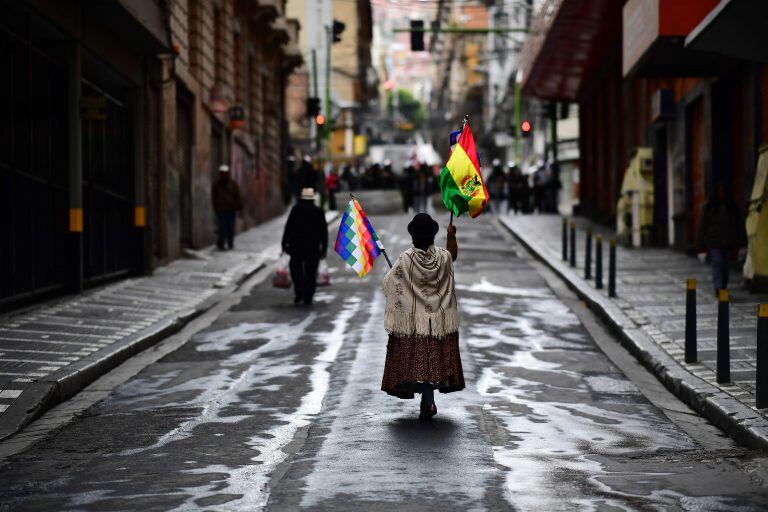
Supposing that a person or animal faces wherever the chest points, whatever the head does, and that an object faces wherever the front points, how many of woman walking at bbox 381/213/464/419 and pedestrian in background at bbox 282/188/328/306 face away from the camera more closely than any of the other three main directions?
2

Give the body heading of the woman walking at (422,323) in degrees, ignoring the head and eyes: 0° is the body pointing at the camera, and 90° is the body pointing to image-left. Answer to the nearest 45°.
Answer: approximately 180°

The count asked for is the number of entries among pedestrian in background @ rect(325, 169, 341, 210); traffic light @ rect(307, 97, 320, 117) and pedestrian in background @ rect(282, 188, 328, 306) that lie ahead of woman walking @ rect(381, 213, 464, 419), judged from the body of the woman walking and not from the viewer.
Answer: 3

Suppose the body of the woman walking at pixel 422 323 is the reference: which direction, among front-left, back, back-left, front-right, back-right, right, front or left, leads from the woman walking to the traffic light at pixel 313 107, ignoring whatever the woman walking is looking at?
front

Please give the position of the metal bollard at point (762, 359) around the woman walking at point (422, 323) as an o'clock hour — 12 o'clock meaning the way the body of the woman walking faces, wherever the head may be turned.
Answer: The metal bollard is roughly at 3 o'clock from the woman walking.

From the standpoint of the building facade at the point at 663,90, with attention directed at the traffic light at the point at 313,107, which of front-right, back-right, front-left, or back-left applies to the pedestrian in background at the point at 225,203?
front-left

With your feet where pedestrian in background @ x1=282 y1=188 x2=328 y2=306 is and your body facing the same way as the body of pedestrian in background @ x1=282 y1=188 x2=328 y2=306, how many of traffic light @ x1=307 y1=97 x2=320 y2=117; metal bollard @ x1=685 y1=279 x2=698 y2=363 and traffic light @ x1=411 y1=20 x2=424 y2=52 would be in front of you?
2

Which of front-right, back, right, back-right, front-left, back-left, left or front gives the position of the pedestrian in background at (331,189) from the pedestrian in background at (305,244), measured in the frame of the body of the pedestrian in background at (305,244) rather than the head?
front

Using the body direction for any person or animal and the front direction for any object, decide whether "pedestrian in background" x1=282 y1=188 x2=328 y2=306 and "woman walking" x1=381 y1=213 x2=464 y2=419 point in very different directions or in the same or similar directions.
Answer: same or similar directions

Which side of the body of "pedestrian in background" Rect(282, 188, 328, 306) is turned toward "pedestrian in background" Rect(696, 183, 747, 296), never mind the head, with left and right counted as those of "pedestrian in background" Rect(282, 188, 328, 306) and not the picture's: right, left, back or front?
right

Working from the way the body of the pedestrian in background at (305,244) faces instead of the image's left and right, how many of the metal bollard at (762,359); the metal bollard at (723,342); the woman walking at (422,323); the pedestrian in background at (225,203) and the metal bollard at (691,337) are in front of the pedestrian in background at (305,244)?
1

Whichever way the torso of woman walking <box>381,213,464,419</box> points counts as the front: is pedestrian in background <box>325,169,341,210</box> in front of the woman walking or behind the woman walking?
in front

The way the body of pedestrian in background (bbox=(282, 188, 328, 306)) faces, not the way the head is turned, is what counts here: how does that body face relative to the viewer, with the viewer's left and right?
facing away from the viewer

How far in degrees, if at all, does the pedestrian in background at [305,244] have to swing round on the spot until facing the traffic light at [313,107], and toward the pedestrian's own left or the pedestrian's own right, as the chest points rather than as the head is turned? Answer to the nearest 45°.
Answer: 0° — they already face it

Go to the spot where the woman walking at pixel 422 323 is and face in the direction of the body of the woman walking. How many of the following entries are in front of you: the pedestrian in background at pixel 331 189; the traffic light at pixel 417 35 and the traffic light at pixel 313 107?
3
